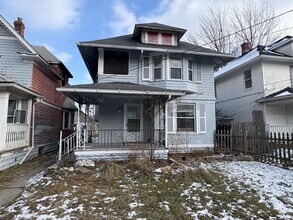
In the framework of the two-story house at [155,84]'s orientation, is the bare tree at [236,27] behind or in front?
behind

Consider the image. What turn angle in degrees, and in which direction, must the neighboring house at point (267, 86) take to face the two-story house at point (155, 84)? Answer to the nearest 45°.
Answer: approximately 90° to its right

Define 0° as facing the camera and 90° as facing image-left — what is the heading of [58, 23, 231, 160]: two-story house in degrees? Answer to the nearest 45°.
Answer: approximately 0°

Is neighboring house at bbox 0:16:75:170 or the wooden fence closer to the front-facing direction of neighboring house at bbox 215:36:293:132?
the wooden fence

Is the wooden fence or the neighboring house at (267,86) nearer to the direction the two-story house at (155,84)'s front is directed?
the wooden fence

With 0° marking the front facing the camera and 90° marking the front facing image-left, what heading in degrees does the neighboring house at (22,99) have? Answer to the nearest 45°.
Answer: approximately 45°

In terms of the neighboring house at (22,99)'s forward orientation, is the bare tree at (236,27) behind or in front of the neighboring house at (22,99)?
behind

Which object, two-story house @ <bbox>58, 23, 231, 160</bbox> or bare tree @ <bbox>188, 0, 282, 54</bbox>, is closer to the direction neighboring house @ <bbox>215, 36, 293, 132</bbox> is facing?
the two-story house

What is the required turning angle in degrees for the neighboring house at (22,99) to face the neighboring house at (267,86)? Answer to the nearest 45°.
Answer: approximately 135° to its left

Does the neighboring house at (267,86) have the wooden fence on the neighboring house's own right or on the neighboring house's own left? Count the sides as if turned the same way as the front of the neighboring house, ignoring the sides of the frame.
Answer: on the neighboring house's own right

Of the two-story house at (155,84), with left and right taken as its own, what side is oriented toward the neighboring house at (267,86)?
left
